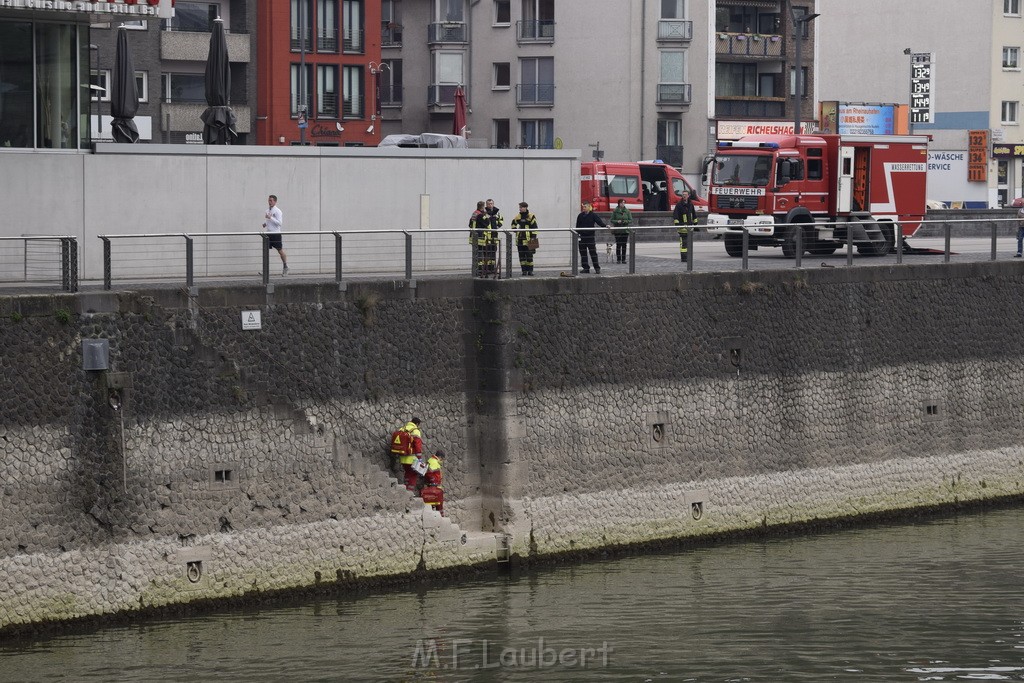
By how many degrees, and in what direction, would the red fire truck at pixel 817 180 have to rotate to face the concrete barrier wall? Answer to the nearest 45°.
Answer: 0° — it already faces it

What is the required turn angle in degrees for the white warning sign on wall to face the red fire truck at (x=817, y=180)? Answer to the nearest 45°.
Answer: approximately 135° to its left

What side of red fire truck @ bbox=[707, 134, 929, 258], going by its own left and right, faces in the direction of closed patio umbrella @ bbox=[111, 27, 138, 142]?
front

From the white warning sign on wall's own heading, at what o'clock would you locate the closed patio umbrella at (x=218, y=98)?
The closed patio umbrella is roughly at 6 o'clock from the white warning sign on wall.

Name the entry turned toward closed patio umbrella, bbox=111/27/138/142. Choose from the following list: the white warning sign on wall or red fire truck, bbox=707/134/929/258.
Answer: the red fire truck

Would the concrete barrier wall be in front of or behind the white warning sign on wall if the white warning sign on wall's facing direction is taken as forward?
behind

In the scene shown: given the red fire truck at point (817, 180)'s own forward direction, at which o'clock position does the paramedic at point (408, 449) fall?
The paramedic is roughly at 11 o'clock from the red fire truck.

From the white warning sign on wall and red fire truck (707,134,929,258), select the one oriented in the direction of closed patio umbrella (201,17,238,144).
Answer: the red fire truck

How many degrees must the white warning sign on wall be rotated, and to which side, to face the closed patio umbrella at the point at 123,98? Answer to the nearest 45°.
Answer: approximately 180°

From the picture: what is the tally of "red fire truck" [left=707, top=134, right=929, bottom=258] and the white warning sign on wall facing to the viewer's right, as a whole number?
0

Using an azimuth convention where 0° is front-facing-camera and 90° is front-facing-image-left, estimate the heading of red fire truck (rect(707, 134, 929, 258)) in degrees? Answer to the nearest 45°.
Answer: approximately 45°

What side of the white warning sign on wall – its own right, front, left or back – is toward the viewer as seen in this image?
front
